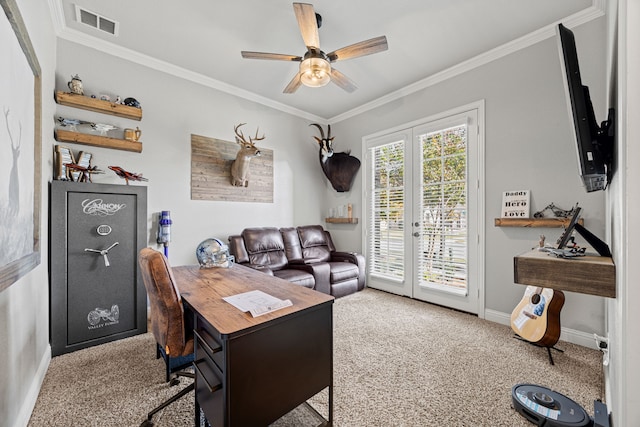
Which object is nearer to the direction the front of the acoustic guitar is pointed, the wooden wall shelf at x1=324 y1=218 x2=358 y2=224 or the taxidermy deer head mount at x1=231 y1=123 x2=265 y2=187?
the taxidermy deer head mount

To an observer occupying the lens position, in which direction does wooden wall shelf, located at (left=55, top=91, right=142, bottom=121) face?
facing the viewer and to the right of the viewer

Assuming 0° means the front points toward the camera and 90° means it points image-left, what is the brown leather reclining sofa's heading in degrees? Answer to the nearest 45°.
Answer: approximately 315°

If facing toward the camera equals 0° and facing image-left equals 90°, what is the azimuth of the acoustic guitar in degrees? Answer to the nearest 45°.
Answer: approximately 45°

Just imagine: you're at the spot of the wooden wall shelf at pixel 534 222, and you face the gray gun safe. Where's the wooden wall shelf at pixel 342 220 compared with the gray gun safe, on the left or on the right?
right

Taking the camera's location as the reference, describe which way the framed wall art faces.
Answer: facing to the right of the viewer

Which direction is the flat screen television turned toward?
to the viewer's left

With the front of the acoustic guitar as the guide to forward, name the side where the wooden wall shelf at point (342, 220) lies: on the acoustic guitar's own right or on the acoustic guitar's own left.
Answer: on the acoustic guitar's own right

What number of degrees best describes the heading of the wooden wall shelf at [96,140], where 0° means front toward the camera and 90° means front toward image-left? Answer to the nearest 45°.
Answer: approximately 315°

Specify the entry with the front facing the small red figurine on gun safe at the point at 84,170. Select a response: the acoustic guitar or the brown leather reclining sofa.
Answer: the acoustic guitar

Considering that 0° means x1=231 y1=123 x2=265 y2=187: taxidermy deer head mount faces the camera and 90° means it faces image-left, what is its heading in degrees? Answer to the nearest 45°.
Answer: approximately 315°

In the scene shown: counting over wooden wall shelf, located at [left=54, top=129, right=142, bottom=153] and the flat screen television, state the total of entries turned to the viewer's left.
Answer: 1

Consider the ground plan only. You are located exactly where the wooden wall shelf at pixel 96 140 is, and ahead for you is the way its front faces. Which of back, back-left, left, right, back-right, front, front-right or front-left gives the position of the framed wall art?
front-right

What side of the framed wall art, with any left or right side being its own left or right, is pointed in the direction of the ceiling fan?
front
